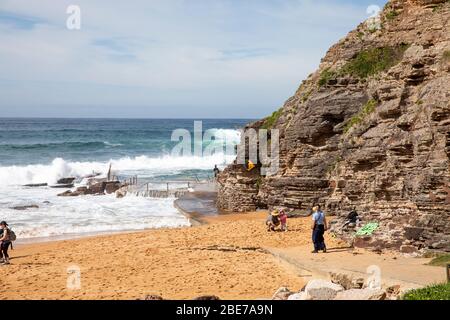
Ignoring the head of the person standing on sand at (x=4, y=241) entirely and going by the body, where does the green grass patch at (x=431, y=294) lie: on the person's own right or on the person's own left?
on the person's own left

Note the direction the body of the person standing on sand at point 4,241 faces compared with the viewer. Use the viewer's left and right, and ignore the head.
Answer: facing to the left of the viewer

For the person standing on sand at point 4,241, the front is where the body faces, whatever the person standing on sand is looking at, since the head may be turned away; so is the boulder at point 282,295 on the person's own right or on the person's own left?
on the person's own left

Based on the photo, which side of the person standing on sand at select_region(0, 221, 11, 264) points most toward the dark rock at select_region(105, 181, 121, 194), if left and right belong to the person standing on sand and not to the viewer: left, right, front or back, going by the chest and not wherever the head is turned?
right

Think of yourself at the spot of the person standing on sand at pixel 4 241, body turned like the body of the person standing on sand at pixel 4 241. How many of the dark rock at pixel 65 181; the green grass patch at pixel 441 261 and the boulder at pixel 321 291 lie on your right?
1

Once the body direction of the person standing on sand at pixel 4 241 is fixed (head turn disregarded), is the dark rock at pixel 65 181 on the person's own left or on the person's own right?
on the person's own right

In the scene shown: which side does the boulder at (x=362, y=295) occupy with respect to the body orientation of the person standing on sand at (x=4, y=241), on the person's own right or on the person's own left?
on the person's own left

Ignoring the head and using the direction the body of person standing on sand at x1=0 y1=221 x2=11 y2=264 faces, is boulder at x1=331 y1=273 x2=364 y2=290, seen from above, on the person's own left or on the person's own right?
on the person's own left

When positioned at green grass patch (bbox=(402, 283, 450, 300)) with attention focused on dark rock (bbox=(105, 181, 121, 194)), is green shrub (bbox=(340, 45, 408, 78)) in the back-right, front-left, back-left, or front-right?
front-right

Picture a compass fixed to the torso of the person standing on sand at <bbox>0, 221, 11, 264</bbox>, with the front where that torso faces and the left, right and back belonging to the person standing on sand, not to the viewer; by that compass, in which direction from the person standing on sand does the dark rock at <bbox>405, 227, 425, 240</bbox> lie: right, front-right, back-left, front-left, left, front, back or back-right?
back-left

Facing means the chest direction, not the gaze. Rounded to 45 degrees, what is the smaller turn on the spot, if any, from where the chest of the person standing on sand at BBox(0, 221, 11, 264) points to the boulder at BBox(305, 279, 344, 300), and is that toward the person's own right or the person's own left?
approximately 135° to the person's own left

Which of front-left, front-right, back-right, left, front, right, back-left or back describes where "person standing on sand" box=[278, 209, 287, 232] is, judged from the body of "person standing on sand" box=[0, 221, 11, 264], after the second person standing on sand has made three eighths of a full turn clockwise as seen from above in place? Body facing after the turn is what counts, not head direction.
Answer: front-right

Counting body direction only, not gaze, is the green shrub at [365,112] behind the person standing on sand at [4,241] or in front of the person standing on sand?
behind

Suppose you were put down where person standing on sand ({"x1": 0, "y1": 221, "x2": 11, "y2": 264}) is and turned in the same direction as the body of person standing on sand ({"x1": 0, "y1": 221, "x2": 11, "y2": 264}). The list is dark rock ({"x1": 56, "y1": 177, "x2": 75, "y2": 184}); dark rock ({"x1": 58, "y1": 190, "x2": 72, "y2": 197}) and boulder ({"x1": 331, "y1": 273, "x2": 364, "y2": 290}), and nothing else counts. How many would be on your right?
2
